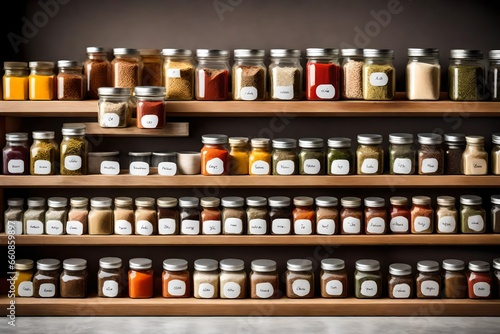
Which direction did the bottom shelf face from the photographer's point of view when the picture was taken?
facing the viewer

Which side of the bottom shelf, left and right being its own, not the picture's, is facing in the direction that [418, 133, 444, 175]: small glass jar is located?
left
